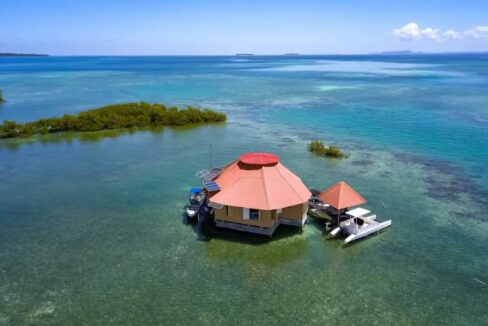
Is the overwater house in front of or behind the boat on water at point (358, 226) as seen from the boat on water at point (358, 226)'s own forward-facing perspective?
behind

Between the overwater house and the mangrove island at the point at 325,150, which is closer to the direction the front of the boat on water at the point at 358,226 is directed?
the mangrove island

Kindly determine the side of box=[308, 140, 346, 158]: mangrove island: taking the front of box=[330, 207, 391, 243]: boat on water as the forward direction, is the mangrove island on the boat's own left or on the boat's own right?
on the boat's own left

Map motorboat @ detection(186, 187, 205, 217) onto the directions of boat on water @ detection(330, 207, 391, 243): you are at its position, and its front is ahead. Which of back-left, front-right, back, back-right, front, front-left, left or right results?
back-left

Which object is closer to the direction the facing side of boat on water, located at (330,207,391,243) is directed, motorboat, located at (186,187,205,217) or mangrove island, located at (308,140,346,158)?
the mangrove island
